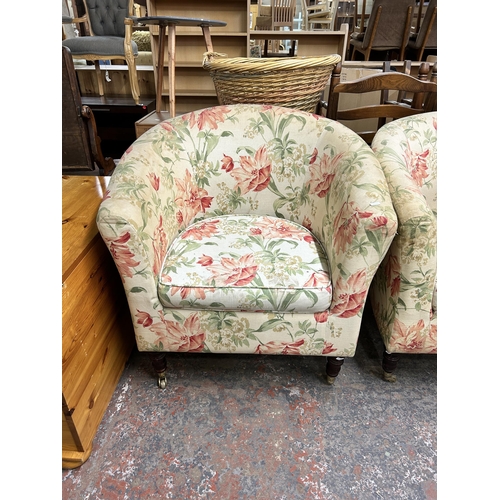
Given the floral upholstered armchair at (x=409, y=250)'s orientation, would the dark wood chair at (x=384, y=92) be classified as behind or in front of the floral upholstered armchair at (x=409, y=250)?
behind

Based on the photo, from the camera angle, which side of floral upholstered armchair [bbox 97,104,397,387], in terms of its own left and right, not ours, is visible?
front

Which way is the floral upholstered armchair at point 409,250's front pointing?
toward the camera

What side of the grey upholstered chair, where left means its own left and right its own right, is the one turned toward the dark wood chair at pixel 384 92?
left

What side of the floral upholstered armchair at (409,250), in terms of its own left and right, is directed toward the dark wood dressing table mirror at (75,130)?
right

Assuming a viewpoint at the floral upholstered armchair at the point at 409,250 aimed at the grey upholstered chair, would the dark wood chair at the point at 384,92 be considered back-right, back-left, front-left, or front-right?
front-right

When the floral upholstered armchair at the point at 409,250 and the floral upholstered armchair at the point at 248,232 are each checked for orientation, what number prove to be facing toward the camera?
2

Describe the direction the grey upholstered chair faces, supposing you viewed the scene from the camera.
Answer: facing the viewer and to the left of the viewer

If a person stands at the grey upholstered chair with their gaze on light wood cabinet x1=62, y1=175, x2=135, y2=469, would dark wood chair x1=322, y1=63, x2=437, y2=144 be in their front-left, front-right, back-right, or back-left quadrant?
front-left

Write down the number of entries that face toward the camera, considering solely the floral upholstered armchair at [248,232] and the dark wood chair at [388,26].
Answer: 1
